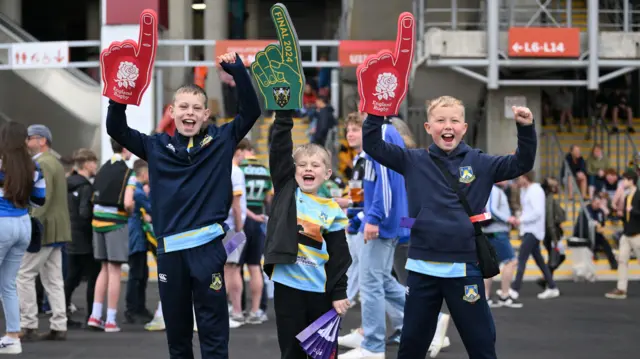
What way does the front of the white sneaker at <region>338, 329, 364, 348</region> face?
to the viewer's left

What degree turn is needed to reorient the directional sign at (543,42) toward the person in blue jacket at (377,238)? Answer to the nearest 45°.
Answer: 0° — it already faces them

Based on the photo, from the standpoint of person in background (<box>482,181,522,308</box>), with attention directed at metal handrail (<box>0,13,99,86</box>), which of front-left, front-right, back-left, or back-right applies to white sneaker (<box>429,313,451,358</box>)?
back-left

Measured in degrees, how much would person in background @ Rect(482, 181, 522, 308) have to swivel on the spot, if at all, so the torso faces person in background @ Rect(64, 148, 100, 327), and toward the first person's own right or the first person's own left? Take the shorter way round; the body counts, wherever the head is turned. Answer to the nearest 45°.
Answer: approximately 135° to the first person's own right

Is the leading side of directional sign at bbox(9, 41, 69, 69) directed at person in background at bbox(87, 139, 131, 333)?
yes

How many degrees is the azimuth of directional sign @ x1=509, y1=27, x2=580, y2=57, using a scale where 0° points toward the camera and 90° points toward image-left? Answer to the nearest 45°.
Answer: approximately 0°
